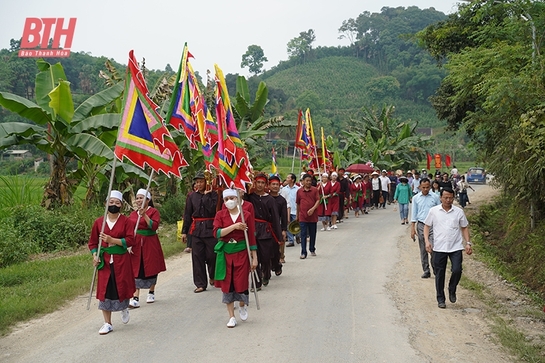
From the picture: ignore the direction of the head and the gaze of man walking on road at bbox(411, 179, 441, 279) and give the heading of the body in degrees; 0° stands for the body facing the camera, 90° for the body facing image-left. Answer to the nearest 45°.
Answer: approximately 0°

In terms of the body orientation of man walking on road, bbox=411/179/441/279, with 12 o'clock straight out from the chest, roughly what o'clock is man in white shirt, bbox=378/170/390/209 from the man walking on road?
The man in white shirt is roughly at 6 o'clock from the man walking on road.

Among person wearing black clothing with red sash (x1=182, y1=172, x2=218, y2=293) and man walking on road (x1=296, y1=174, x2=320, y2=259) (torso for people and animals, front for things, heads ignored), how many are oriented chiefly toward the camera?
2

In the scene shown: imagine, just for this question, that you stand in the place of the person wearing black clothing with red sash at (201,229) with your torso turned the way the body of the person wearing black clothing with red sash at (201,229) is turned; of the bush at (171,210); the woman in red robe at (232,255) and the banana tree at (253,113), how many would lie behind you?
2

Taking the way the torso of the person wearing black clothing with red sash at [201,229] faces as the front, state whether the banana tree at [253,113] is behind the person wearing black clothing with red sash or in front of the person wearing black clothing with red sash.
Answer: behind

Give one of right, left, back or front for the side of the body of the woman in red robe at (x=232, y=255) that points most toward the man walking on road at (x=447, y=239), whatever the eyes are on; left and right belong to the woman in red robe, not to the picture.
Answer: left

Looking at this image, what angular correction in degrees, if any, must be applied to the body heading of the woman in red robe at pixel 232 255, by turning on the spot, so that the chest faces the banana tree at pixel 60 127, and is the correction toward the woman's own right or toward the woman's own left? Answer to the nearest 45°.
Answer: approximately 135° to the woman's own right

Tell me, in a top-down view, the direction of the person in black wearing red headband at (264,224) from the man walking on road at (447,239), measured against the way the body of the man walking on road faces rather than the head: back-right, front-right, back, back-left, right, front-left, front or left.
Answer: right

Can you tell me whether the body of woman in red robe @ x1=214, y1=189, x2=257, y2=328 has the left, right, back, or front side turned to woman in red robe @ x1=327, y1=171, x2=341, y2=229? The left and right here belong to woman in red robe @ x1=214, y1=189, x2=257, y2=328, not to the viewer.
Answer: back
